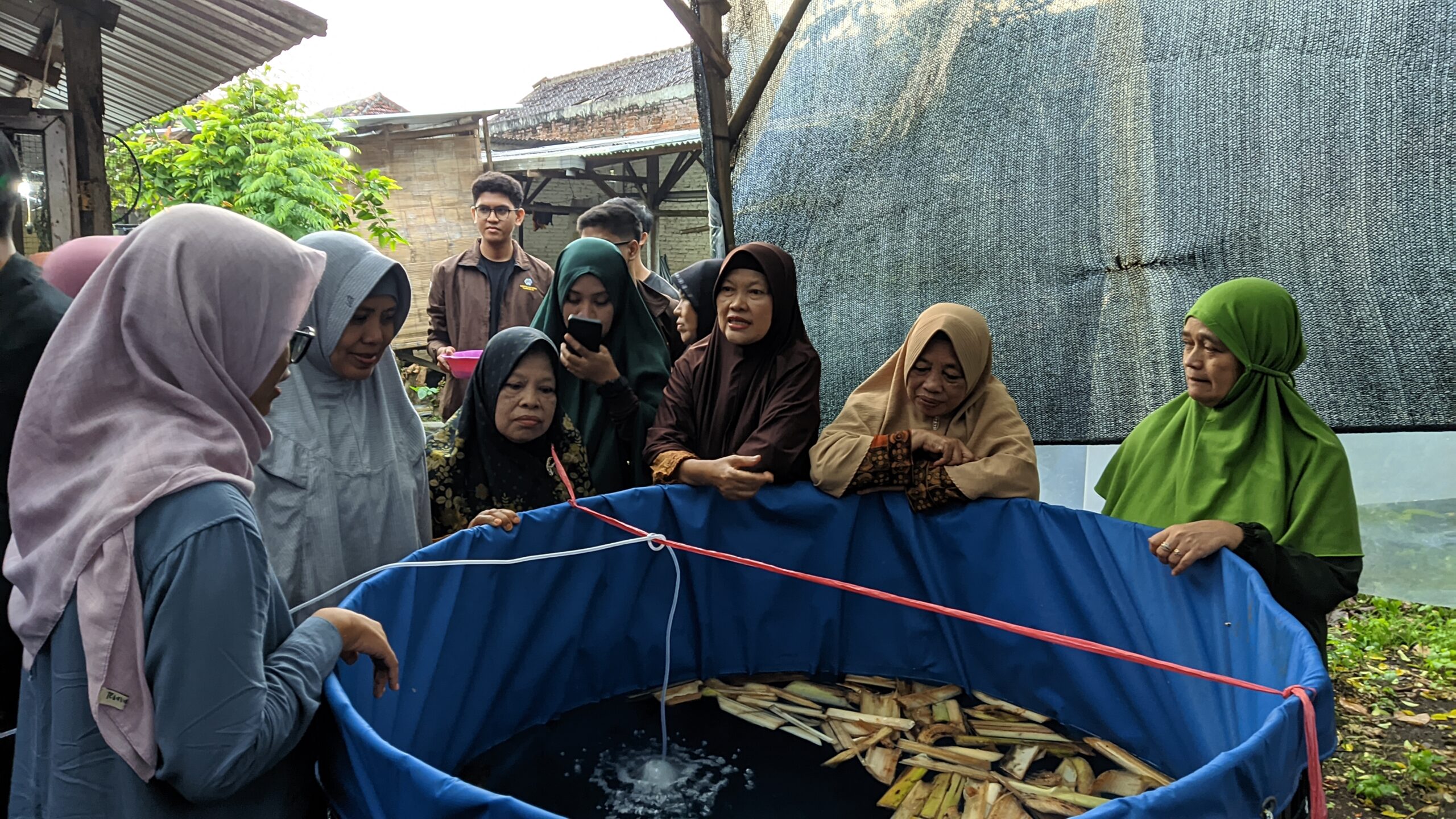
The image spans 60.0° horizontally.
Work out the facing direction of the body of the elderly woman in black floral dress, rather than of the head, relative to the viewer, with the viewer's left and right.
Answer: facing the viewer and to the right of the viewer

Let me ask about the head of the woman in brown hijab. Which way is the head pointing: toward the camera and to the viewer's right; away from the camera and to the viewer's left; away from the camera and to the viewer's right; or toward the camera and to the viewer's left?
toward the camera and to the viewer's left

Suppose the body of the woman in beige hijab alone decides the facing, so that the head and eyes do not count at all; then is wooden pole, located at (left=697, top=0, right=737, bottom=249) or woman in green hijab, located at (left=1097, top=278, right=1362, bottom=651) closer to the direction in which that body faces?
the woman in green hijab

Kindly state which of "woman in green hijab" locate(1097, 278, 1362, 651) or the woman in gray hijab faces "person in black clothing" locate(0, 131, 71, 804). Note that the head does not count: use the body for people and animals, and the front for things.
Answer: the woman in green hijab

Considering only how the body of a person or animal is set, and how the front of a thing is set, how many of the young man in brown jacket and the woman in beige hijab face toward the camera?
2

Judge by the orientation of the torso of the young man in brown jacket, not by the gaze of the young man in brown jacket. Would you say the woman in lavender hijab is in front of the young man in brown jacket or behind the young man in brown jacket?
in front

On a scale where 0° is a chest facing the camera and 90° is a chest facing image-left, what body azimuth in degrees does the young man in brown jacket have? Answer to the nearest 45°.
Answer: approximately 0°

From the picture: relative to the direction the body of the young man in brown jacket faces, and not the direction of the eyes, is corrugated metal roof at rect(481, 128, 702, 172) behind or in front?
behind

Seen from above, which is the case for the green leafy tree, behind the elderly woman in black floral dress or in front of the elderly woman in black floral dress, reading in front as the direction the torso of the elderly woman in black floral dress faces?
behind

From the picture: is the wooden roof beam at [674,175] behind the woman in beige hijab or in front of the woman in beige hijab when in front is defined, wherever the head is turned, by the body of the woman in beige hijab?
behind
